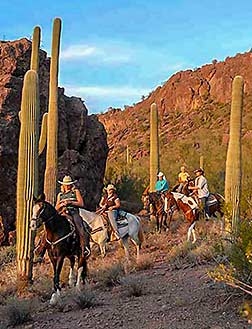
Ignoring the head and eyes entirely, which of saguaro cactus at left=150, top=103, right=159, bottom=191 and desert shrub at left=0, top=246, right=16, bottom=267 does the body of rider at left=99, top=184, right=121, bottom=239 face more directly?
the desert shrub

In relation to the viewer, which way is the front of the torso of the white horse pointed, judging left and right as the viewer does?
facing to the left of the viewer

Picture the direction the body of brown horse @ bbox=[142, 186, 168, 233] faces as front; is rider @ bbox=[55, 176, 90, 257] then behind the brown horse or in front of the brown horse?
in front

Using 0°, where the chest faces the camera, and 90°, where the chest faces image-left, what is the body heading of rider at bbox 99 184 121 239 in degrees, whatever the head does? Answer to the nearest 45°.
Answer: approximately 45°
